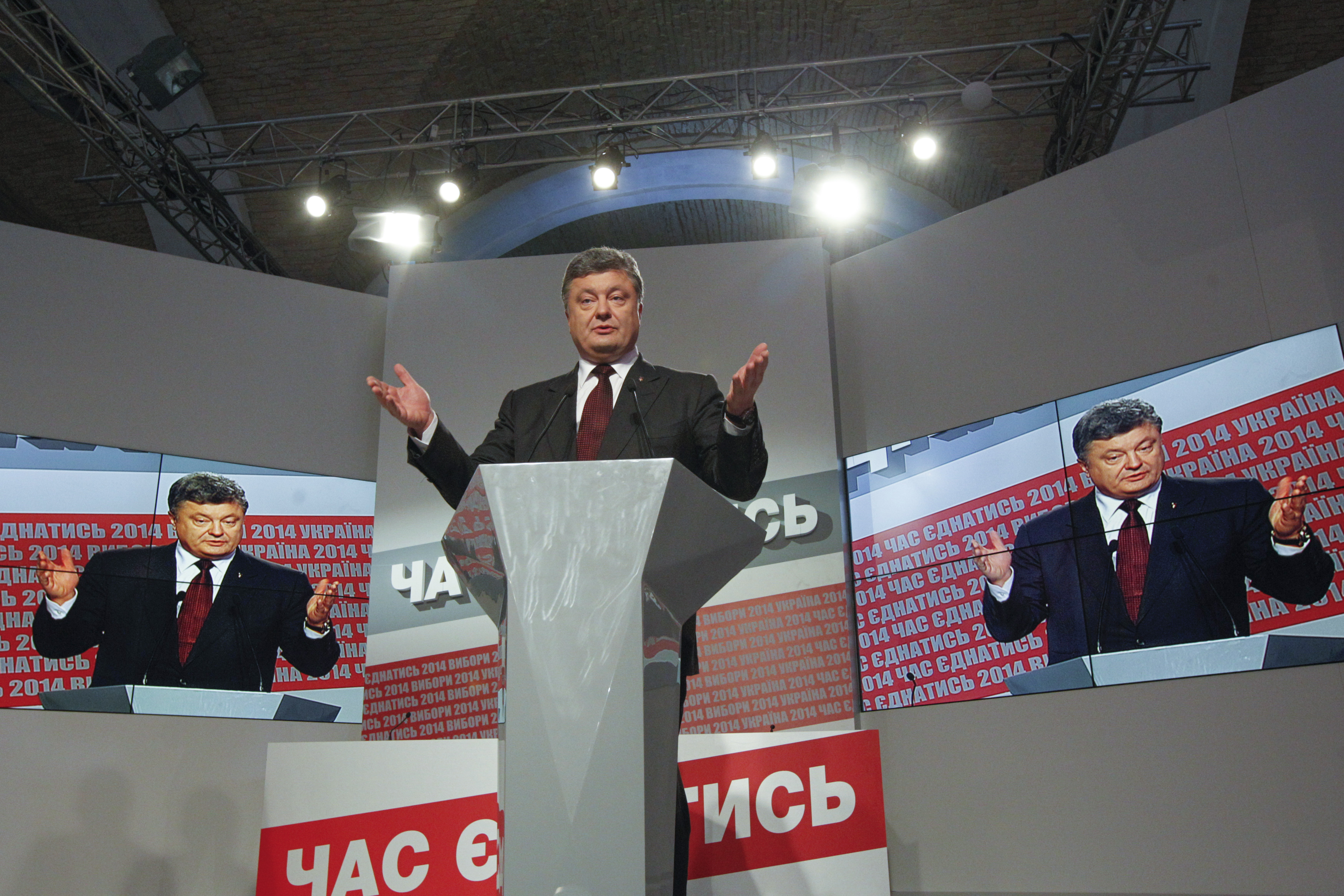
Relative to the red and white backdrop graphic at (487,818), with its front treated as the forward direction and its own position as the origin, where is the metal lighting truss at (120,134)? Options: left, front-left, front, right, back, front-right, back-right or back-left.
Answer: back-right

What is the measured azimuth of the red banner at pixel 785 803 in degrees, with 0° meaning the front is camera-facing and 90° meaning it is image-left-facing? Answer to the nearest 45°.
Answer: approximately 0°

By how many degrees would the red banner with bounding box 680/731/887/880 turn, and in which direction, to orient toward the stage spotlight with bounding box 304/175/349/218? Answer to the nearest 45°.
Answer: approximately 135° to its right

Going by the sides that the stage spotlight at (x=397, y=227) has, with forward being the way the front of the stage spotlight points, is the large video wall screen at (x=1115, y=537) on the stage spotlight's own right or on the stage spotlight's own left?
on the stage spotlight's own left

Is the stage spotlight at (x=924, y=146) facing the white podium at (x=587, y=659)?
yes

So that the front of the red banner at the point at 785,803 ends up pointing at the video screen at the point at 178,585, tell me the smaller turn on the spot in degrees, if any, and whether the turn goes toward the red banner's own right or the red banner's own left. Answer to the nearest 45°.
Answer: approximately 135° to the red banner's own right

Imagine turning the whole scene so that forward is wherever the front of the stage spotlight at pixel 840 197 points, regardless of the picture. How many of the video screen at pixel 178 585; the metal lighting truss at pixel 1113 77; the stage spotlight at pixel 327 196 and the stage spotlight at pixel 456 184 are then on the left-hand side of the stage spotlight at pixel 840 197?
1

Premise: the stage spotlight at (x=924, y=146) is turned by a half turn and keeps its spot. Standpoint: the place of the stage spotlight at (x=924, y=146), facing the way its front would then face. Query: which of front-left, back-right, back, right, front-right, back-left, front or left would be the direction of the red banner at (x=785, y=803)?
back
